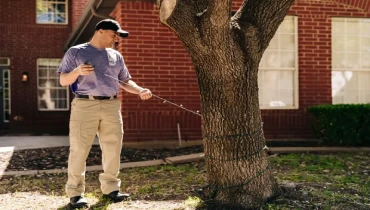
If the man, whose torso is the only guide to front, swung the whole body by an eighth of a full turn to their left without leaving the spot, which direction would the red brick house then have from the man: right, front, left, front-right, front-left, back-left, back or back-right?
front-left

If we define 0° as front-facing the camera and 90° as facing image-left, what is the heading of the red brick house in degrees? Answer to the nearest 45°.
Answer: approximately 0°

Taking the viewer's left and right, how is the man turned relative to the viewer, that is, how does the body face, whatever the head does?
facing the viewer and to the right of the viewer

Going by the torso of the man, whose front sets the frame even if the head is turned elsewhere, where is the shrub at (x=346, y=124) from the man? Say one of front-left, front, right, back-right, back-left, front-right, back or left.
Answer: left

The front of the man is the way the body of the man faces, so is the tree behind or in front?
in front

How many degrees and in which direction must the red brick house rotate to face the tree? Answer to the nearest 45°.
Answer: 0° — it already faces it
